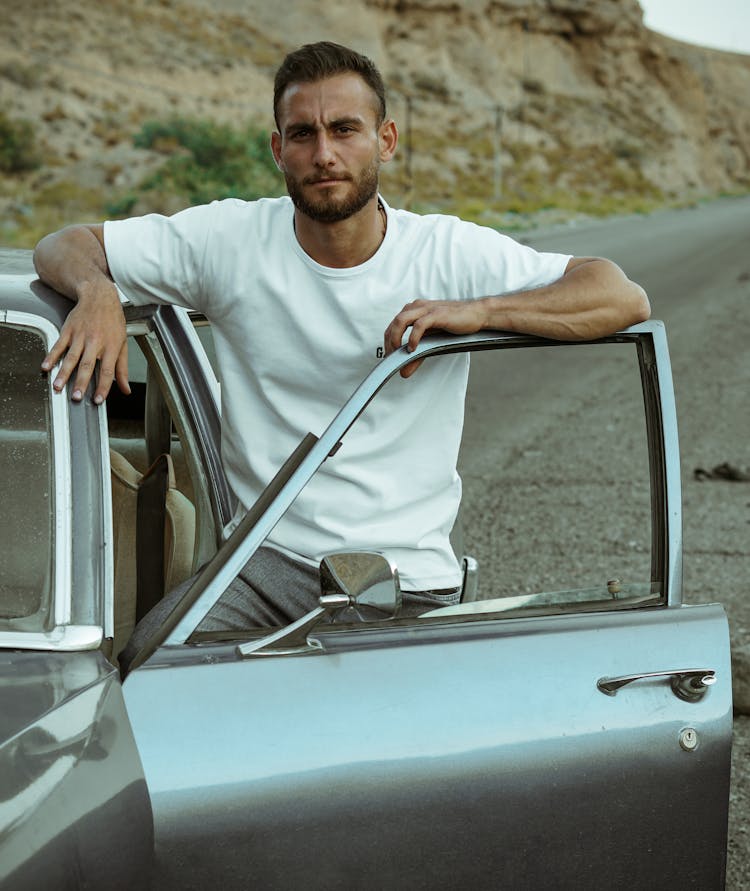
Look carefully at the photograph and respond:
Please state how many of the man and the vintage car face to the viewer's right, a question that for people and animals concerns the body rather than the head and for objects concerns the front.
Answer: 0

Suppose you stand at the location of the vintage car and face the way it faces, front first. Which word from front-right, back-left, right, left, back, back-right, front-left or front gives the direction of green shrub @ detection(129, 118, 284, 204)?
back-right

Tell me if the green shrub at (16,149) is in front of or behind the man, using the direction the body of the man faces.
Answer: behind

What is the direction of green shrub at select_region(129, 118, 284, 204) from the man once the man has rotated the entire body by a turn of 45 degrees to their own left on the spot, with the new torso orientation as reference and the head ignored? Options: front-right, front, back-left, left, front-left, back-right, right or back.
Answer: back-left

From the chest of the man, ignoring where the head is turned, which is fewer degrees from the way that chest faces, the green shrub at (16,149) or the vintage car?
the vintage car

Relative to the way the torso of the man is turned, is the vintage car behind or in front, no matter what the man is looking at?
in front
